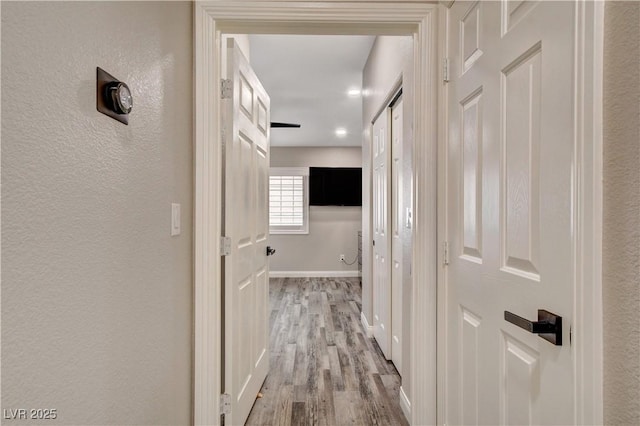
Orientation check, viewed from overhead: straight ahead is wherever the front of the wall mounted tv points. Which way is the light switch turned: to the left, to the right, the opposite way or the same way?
to the left

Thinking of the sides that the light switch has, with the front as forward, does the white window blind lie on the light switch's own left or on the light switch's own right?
on the light switch's own left

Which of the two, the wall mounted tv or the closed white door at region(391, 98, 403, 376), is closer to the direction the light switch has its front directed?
the closed white door

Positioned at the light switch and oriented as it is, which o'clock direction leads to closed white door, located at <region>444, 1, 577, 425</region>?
The closed white door is roughly at 12 o'clock from the light switch.

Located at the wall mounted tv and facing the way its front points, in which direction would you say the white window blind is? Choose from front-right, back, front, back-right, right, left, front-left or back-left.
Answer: right

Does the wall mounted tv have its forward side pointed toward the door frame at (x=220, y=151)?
yes

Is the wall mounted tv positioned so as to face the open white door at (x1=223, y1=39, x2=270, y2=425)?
yes

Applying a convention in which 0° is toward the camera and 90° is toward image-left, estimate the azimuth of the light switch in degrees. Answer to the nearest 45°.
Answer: approximately 315°

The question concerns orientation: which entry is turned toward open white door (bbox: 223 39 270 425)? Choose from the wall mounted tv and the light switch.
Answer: the wall mounted tv

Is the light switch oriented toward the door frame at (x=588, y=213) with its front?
yes
